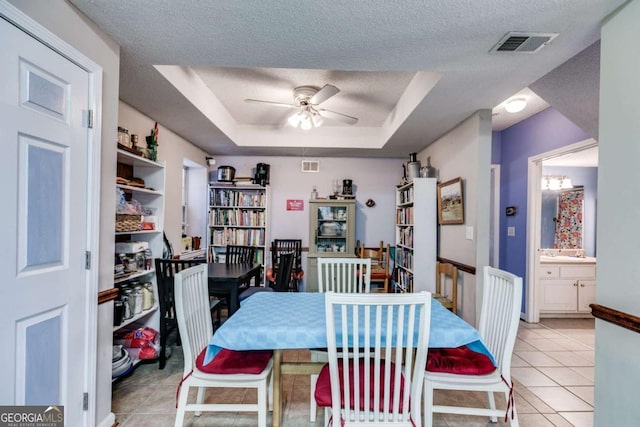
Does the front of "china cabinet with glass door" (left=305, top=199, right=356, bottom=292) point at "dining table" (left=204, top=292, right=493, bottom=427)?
yes

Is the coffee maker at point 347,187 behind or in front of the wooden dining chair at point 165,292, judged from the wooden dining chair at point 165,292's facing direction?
in front

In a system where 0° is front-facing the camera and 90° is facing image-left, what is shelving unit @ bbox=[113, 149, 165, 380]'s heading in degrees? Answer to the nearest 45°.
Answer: approximately 315°

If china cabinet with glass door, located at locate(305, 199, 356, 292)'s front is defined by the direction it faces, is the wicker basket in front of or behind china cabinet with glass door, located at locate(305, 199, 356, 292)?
in front

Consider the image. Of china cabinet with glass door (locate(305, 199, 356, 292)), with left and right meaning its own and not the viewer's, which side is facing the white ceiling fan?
front

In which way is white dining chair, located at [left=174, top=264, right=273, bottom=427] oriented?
to the viewer's right

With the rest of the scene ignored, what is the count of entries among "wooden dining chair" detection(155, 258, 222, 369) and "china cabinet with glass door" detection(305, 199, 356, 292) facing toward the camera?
1

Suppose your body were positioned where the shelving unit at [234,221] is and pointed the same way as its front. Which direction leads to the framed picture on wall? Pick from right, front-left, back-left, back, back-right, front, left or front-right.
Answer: front-left

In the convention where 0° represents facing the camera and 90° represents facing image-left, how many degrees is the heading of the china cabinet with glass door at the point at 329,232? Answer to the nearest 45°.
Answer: approximately 0°

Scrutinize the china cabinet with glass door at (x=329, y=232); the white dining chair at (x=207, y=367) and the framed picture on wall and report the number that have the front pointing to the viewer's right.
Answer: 1
